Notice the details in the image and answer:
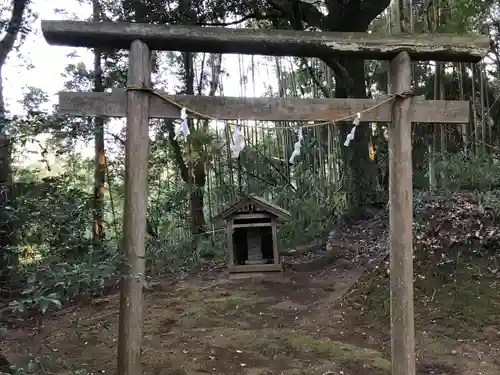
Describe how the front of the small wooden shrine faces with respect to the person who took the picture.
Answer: facing the viewer
